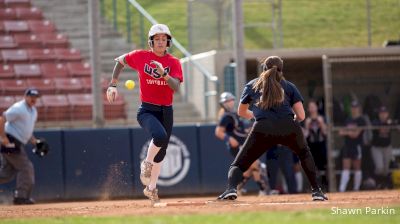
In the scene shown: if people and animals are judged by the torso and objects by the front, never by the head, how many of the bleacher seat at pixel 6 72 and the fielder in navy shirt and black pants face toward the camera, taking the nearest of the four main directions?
1

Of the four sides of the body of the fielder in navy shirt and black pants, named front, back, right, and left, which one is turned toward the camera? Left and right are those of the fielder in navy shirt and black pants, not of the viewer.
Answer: back

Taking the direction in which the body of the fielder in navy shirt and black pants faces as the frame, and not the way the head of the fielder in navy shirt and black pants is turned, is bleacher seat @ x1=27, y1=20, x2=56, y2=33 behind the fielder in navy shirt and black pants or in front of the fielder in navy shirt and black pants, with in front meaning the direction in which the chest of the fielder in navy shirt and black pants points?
in front

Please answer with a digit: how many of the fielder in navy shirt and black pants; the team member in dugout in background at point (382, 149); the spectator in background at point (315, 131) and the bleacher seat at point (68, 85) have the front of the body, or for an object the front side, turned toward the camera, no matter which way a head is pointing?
3

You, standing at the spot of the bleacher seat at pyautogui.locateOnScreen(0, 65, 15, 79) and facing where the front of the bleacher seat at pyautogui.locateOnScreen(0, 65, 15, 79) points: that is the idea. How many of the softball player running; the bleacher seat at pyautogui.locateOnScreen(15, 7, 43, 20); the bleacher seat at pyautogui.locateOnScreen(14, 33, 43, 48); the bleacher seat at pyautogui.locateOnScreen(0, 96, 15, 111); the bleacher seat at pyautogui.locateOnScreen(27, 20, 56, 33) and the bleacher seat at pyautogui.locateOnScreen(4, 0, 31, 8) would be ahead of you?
2

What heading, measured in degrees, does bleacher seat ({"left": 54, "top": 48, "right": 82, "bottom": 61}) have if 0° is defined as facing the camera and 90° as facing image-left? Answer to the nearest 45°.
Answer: approximately 315°

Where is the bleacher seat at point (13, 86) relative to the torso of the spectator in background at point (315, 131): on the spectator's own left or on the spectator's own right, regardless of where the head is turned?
on the spectator's own right

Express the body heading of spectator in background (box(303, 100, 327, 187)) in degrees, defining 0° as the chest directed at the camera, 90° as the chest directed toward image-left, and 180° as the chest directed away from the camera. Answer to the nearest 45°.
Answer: approximately 0°

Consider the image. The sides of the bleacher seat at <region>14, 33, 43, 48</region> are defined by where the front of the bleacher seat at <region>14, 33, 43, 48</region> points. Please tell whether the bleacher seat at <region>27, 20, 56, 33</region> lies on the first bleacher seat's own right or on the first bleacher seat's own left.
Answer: on the first bleacher seat's own left

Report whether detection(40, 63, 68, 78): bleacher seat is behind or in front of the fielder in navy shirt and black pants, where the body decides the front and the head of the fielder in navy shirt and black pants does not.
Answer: in front
